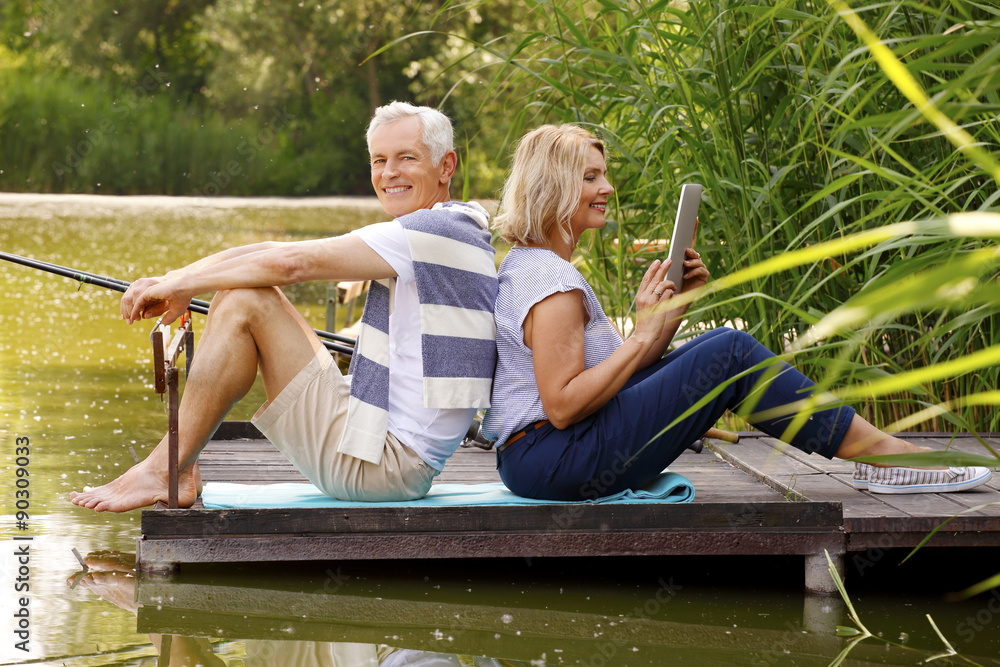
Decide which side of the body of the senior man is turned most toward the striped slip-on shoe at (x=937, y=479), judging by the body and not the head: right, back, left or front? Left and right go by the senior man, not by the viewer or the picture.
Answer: back

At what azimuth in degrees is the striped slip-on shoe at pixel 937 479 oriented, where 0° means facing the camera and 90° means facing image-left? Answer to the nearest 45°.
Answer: approximately 270°

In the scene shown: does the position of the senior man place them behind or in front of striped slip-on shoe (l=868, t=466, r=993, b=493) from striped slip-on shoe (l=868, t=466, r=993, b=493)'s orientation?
behind

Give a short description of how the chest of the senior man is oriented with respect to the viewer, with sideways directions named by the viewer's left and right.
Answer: facing to the left of the viewer

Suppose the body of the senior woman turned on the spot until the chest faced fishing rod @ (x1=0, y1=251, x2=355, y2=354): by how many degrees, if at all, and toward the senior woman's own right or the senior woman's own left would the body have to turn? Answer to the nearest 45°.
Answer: approximately 180°

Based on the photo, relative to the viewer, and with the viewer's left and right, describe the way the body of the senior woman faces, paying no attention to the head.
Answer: facing to the right of the viewer

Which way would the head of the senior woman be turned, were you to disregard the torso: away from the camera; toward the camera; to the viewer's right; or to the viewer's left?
to the viewer's right
